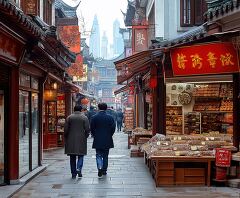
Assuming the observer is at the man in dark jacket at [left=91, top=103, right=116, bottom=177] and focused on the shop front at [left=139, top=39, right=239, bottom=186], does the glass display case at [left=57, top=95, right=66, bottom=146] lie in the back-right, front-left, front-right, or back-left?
back-left

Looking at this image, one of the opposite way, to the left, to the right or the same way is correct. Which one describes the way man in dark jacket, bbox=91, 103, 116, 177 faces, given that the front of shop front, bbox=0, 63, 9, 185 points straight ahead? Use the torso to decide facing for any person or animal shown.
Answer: to the left

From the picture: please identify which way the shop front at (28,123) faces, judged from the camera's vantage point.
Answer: facing to the right of the viewer

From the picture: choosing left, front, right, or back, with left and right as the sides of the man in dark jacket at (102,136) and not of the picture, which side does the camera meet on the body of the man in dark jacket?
back

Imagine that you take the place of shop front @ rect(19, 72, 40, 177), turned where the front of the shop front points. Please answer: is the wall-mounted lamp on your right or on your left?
on your left

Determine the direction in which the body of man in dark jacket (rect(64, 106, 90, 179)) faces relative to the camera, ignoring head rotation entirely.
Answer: away from the camera

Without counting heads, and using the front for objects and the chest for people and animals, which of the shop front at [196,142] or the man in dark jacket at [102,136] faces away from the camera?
the man in dark jacket

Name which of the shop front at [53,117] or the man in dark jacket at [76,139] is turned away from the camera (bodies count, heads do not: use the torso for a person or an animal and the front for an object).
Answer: the man in dark jacket

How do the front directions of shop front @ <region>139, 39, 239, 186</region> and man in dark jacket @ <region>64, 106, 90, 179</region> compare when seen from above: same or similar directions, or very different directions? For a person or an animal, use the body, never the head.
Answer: very different directions

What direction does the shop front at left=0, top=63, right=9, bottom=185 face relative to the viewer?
to the viewer's right
